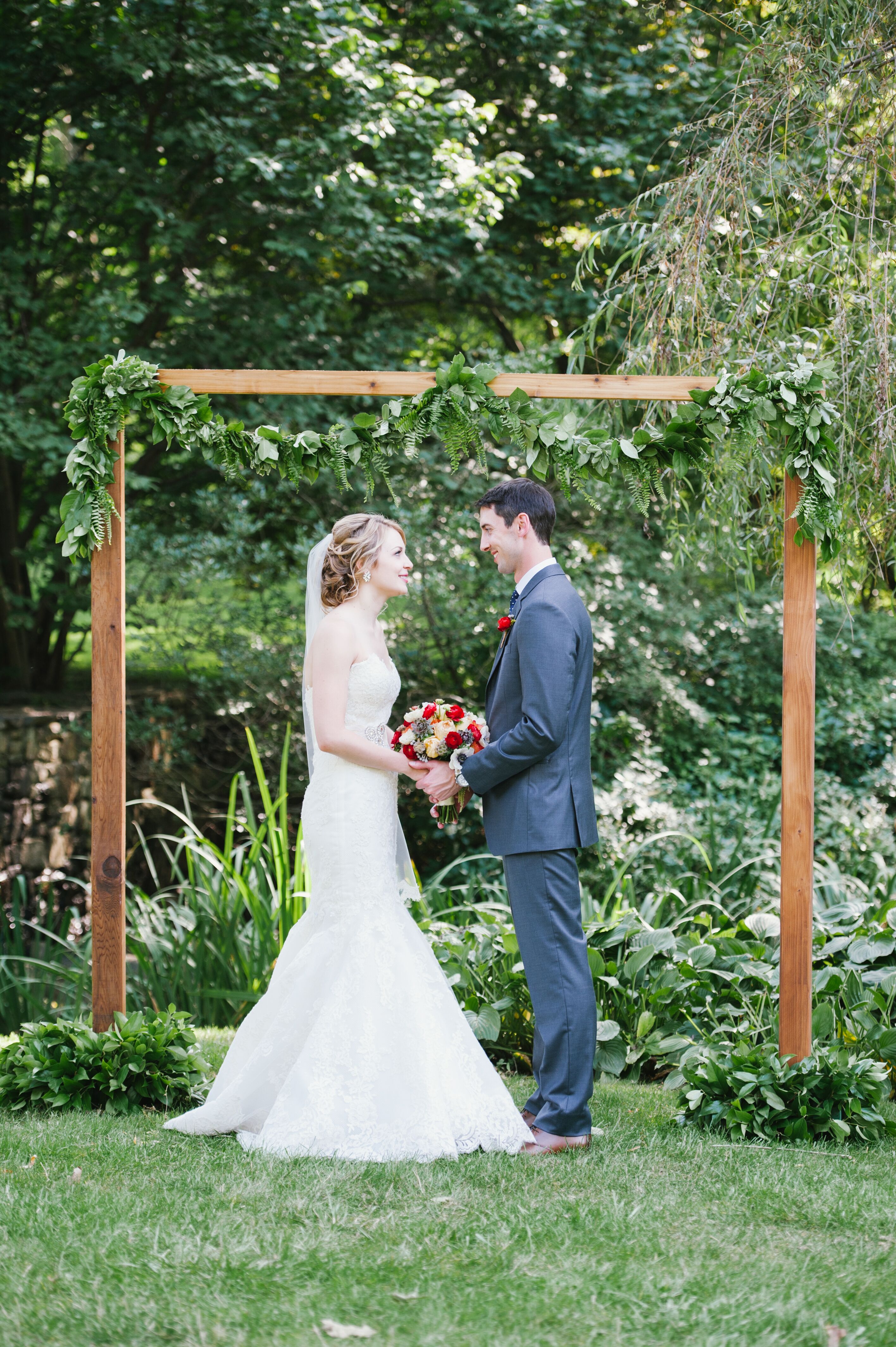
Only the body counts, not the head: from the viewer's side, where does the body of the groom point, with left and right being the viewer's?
facing to the left of the viewer

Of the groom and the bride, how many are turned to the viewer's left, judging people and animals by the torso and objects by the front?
1

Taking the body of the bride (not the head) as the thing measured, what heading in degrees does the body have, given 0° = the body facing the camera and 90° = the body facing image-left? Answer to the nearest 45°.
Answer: approximately 270°

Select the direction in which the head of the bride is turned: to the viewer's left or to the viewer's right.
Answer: to the viewer's right

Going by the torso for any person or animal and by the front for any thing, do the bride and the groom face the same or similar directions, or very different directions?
very different directions

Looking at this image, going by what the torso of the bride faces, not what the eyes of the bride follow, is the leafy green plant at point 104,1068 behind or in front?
behind
